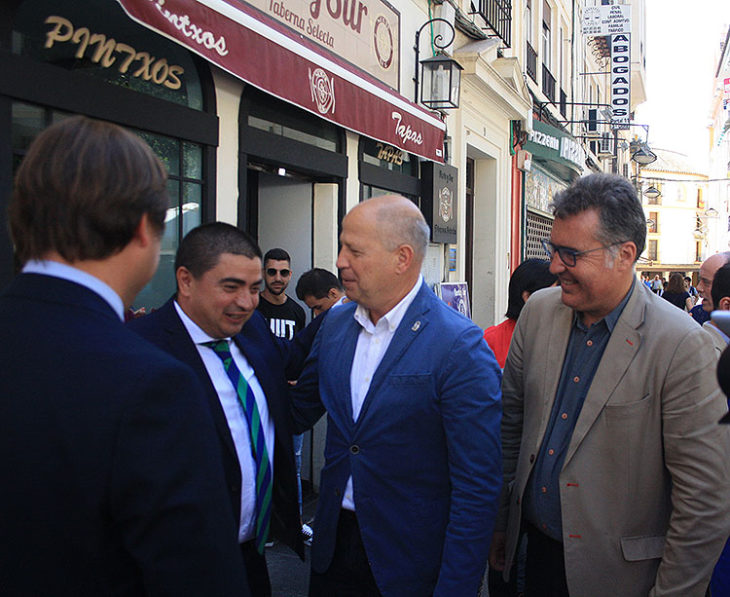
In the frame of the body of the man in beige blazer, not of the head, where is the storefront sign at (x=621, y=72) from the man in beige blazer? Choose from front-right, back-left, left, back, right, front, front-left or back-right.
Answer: back-right

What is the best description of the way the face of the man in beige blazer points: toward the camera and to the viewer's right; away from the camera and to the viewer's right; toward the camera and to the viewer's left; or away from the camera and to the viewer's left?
toward the camera and to the viewer's left

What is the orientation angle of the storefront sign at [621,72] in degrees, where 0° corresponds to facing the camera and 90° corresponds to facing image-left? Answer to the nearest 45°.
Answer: approximately 0°

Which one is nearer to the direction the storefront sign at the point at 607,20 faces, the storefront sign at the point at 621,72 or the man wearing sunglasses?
the man wearing sunglasses

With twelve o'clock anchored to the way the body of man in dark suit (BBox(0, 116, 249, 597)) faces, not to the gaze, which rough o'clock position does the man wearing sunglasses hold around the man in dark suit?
The man wearing sunglasses is roughly at 11 o'clock from the man in dark suit.

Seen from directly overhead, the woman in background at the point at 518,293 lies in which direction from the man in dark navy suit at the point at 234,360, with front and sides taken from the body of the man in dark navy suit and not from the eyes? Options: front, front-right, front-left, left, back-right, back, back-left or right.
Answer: left

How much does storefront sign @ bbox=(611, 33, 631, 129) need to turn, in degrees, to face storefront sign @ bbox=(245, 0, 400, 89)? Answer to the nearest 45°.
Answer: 0° — it already faces it

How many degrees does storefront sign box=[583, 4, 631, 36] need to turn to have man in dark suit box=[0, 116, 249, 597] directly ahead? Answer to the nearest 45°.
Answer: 0° — it already faces them

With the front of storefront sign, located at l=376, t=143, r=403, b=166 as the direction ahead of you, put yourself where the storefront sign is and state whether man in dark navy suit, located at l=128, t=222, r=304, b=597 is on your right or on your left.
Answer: on your right

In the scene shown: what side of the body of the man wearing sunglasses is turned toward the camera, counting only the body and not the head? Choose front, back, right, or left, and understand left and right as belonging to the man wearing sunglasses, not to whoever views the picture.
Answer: front

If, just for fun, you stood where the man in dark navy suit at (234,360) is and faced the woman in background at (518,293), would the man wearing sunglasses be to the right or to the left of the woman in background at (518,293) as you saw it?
left

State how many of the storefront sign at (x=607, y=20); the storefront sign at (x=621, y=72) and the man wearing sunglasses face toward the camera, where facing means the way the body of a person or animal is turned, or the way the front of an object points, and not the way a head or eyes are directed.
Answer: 3

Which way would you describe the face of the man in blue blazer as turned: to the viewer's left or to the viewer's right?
to the viewer's left

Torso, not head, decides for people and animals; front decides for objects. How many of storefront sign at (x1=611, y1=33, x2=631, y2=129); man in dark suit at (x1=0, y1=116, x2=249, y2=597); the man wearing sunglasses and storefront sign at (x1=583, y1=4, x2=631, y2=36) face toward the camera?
3

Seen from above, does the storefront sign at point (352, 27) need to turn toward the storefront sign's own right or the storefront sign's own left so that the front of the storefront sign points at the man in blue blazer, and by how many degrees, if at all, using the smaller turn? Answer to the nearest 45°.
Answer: approximately 45° to the storefront sign's own right
